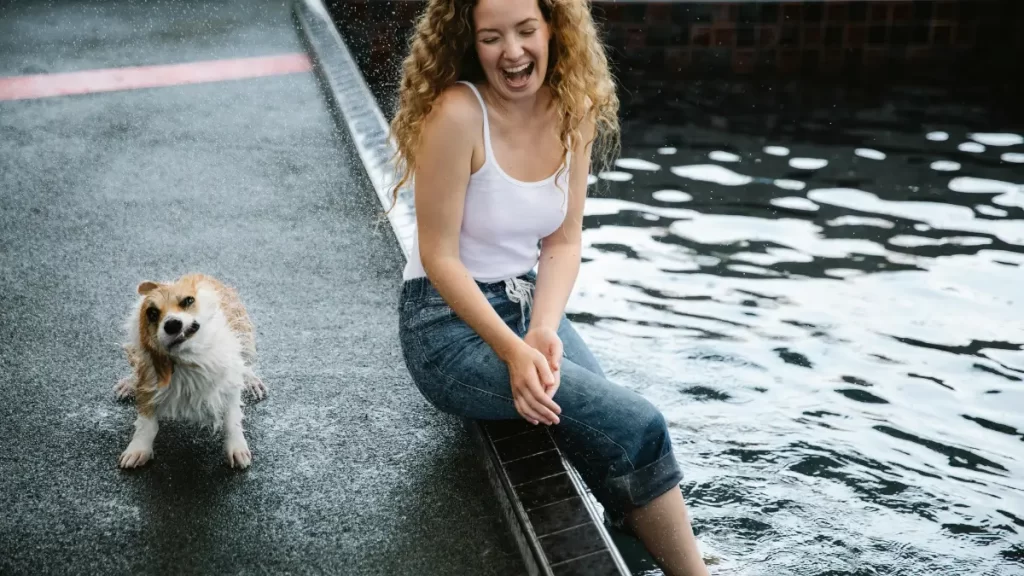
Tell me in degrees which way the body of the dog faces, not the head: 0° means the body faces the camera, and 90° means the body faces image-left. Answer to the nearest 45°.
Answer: approximately 0°

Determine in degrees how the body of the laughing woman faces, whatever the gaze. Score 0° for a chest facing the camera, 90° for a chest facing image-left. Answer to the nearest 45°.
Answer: approximately 315°

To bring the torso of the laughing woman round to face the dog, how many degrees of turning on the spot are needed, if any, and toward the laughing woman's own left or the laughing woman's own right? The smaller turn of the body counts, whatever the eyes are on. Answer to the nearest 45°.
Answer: approximately 135° to the laughing woman's own right

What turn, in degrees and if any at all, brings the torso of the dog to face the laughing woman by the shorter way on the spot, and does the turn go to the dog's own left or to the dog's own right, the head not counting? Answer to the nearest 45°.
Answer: approximately 90° to the dog's own left
